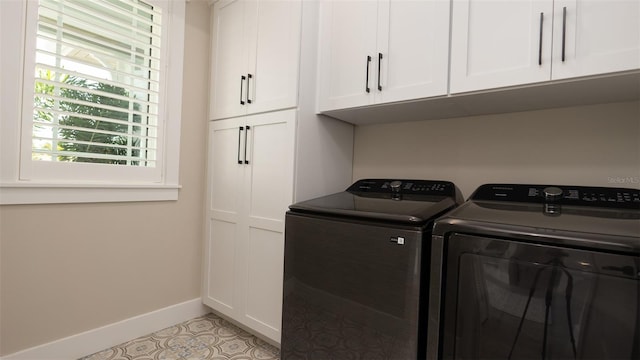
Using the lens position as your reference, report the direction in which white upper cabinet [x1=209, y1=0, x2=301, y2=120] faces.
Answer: facing the viewer and to the left of the viewer

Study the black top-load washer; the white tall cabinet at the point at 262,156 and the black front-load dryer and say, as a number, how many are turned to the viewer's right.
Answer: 0

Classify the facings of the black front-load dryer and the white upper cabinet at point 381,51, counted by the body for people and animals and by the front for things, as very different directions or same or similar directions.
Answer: same or similar directions

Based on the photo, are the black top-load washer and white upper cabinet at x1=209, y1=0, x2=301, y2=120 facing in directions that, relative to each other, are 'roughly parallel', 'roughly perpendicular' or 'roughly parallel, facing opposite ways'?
roughly parallel

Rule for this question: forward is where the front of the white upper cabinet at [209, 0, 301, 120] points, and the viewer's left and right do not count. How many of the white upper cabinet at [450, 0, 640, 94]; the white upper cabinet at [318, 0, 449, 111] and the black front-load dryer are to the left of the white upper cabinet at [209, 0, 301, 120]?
3

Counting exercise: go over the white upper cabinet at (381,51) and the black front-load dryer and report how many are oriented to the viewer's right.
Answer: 0

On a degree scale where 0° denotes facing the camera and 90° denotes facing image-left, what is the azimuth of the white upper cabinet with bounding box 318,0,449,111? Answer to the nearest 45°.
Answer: approximately 45°

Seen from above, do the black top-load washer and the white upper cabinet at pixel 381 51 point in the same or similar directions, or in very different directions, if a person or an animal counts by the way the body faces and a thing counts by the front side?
same or similar directions

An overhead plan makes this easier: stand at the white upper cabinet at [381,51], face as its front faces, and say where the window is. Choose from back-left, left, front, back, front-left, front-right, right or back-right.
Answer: front-right

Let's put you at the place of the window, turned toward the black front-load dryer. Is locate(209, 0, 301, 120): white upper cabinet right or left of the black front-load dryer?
left

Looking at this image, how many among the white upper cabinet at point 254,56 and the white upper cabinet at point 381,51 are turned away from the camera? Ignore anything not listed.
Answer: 0

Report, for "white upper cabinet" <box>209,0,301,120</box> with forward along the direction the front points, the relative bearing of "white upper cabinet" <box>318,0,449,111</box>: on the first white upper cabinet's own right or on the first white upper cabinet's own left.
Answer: on the first white upper cabinet's own left

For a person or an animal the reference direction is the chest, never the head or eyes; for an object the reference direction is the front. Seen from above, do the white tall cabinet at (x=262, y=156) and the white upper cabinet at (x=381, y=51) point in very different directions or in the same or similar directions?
same or similar directions

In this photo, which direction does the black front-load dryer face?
toward the camera

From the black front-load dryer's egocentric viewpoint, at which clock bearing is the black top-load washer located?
The black top-load washer is roughly at 3 o'clock from the black front-load dryer.
